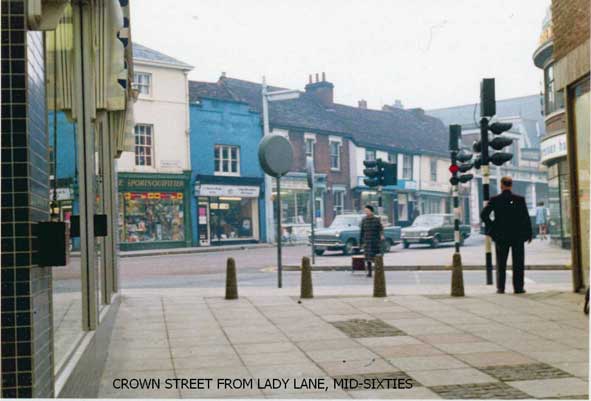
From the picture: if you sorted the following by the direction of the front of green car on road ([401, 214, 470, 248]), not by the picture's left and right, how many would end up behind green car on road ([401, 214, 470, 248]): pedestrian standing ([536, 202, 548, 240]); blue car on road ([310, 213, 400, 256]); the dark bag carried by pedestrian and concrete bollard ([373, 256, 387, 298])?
1

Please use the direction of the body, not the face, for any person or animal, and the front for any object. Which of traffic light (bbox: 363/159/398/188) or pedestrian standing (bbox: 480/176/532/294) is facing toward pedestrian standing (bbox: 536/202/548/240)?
pedestrian standing (bbox: 480/176/532/294)

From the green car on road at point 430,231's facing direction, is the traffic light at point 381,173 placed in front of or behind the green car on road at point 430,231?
in front

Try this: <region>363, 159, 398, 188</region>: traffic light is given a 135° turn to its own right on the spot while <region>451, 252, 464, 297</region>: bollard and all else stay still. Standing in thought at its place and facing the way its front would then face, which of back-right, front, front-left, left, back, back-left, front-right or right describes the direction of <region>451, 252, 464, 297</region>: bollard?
back-right

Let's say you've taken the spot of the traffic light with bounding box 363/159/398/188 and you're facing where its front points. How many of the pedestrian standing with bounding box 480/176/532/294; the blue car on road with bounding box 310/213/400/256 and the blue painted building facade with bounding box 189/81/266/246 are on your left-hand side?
1

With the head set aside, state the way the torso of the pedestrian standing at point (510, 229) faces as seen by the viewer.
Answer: away from the camera

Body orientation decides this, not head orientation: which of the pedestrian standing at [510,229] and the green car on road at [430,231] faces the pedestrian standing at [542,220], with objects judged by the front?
the pedestrian standing at [510,229]

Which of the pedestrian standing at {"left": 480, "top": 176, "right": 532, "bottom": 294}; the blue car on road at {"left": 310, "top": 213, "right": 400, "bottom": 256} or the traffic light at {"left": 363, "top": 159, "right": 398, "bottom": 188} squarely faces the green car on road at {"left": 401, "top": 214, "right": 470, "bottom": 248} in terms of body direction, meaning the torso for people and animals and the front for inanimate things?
the pedestrian standing

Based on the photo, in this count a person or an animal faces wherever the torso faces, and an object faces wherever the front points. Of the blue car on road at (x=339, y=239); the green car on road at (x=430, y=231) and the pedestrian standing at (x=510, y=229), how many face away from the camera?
1

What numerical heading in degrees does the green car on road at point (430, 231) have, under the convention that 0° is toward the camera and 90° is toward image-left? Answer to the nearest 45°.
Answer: approximately 45°
